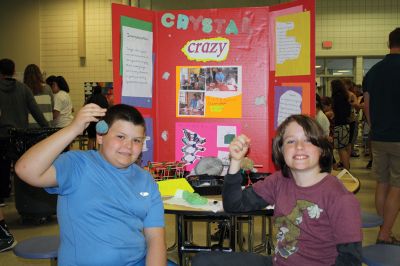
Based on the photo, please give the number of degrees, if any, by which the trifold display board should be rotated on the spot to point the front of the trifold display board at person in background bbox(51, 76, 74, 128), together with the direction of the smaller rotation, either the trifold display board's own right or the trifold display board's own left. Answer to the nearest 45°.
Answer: approximately 135° to the trifold display board's own right

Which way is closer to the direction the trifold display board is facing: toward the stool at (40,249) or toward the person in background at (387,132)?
the stool

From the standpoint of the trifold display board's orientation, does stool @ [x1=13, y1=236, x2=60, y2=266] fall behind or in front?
in front

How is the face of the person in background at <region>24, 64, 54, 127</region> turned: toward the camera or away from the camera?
away from the camera

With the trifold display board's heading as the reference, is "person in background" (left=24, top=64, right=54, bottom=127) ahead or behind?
behind

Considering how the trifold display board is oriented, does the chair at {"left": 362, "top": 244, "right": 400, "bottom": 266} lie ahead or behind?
ahead

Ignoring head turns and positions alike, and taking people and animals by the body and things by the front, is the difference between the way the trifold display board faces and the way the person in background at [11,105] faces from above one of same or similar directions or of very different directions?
very different directions

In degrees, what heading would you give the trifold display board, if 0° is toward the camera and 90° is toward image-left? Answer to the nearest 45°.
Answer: approximately 0°

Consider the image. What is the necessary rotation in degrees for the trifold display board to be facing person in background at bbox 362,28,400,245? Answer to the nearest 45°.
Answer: approximately 135° to its left
